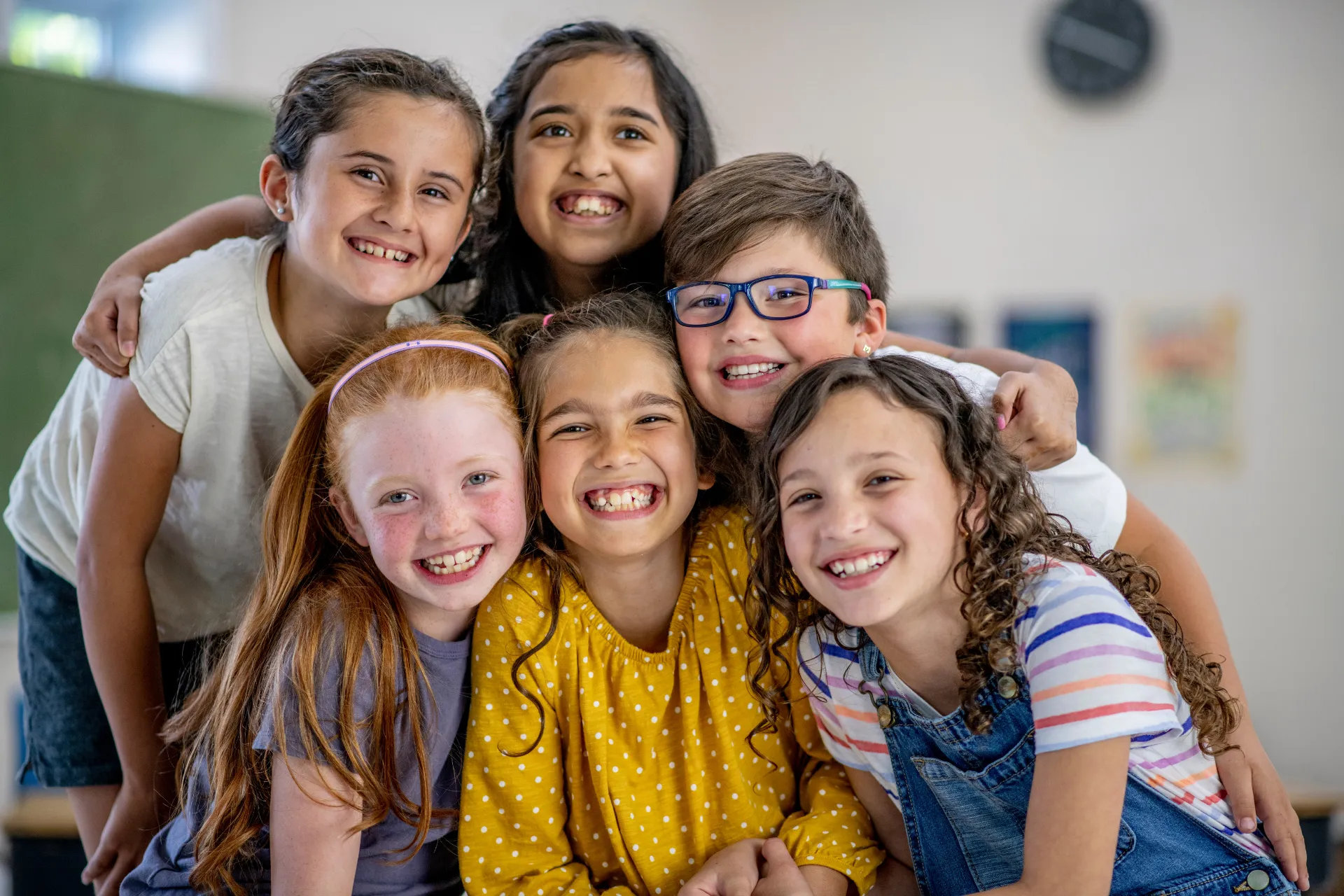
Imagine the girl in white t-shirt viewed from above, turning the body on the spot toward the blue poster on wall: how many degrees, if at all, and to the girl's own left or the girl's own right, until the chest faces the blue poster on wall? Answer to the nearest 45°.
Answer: approximately 90° to the girl's own left

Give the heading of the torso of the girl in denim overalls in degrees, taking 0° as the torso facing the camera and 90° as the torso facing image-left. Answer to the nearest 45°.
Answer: approximately 45°

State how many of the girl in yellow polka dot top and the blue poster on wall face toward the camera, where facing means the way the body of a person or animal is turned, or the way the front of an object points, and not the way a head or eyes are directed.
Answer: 2

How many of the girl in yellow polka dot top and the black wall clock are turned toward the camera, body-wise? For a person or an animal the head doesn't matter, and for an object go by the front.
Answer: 2

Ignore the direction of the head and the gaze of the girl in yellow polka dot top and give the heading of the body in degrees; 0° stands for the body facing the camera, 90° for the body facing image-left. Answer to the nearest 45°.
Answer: approximately 0°

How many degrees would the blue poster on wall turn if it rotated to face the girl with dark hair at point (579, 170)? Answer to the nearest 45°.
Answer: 0° — it already faces them

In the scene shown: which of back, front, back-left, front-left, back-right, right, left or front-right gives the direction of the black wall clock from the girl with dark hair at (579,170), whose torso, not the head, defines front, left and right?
back-left

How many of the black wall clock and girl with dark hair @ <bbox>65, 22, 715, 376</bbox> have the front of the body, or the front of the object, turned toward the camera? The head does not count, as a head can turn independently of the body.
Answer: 2

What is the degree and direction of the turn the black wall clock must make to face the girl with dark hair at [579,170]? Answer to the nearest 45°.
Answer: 0° — it already faces them

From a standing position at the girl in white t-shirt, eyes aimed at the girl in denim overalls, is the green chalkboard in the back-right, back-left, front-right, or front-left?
back-left

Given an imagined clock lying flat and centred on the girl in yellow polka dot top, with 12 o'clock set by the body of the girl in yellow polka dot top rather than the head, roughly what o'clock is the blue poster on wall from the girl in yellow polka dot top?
The blue poster on wall is roughly at 7 o'clock from the girl in yellow polka dot top.

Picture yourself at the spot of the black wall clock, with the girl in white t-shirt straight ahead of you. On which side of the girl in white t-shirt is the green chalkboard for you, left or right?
right
